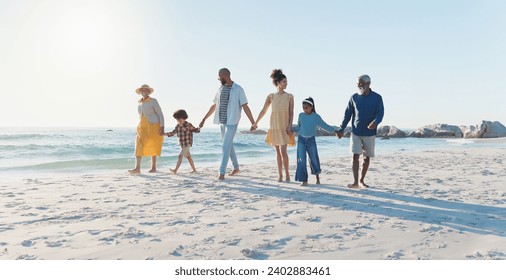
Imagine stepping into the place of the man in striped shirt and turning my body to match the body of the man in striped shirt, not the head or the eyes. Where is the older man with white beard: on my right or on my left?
on my left

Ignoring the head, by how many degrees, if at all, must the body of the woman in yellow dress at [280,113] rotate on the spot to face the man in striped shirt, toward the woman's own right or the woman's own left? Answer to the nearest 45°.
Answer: approximately 90° to the woman's own right

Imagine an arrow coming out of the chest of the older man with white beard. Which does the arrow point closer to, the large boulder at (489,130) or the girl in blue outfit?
the girl in blue outfit

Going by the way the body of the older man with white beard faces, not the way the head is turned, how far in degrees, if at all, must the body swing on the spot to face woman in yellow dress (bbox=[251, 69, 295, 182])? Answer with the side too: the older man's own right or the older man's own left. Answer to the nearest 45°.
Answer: approximately 45° to the older man's own right

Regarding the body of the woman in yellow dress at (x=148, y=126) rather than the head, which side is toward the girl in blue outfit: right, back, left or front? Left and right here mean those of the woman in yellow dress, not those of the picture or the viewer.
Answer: left

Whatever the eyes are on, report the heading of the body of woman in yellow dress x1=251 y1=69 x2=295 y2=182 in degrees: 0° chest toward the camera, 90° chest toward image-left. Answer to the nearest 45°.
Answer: approximately 0°

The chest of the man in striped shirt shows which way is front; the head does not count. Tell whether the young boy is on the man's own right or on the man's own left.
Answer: on the man's own right

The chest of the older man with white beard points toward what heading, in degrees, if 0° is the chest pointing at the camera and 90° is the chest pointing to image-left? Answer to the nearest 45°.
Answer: approximately 45°

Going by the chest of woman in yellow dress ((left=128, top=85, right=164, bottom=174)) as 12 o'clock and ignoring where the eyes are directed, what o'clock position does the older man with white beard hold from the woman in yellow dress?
The older man with white beard is roughly at 9 o'clock from the woman in yellow dress.

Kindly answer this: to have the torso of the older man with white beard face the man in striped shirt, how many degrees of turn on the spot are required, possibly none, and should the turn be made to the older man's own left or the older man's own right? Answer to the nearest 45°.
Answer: approximately 45° to the older man's own right

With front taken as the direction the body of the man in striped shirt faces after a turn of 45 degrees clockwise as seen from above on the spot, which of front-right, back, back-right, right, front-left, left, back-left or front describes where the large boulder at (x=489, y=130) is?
back-right
